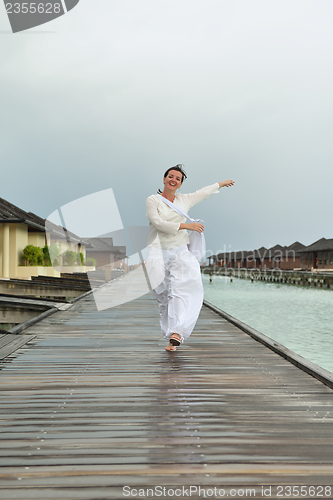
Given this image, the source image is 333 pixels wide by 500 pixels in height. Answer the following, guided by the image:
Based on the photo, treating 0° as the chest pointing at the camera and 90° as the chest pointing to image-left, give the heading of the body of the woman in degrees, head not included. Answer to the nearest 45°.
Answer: approximately 0°

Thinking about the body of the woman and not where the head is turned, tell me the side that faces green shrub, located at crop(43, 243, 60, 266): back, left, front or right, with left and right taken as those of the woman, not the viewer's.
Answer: back

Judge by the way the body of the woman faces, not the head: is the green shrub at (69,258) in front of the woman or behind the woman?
behind
